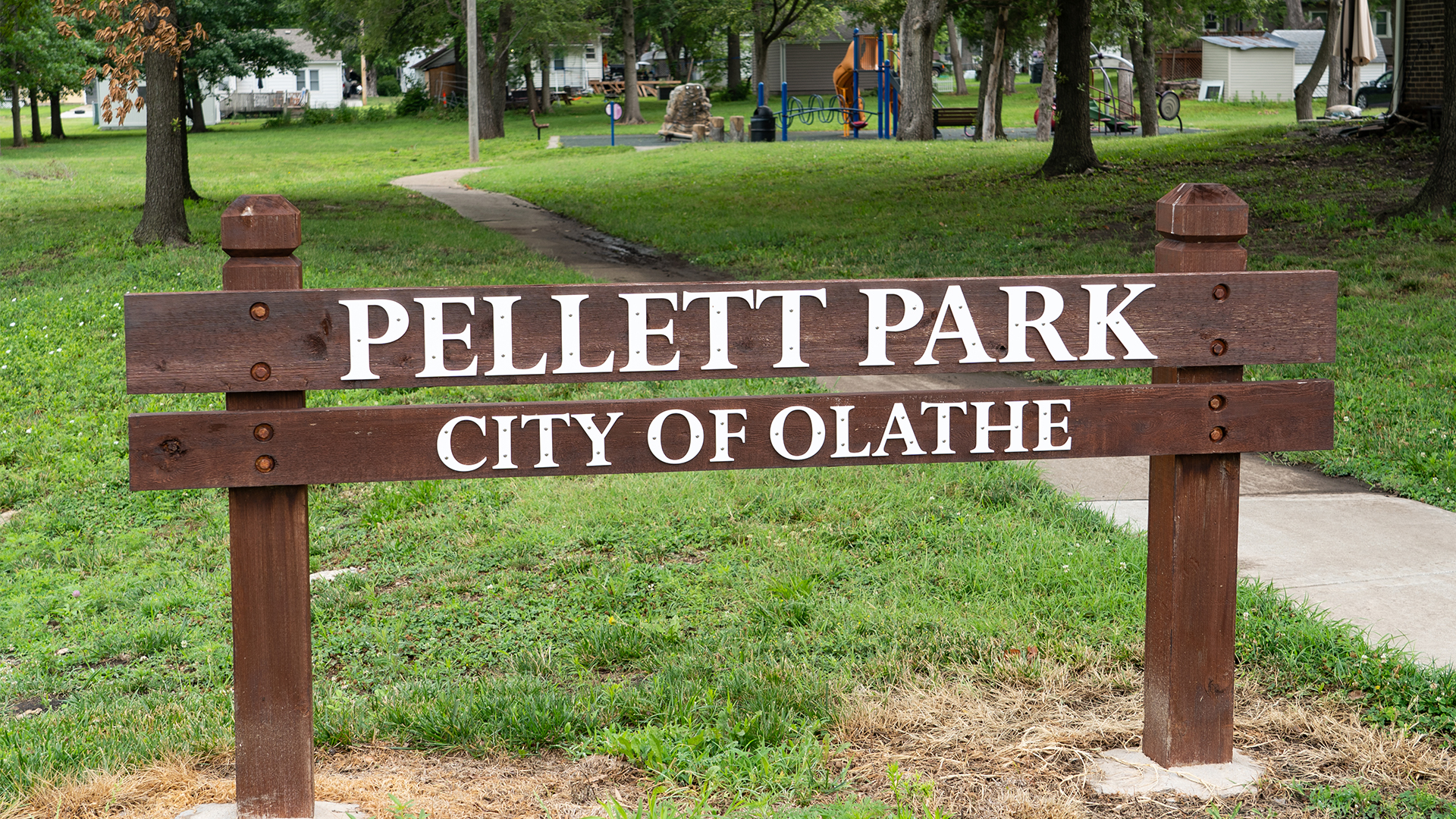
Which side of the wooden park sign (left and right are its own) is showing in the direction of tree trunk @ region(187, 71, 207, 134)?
back

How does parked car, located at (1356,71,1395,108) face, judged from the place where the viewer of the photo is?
facing to the left of the viewer

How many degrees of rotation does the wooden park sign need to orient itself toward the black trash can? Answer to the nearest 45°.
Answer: approximately 180°

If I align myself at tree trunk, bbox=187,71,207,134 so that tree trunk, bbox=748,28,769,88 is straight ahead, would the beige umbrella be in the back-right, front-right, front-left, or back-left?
front-right

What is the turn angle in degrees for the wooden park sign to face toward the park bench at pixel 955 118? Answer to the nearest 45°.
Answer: approximately 180°

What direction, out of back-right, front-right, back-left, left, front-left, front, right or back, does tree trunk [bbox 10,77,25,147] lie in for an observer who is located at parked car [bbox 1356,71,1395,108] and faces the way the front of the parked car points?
front

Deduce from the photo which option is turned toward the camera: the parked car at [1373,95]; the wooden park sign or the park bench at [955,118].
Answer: the wooden park sign

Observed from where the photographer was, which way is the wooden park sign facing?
facing the viewer

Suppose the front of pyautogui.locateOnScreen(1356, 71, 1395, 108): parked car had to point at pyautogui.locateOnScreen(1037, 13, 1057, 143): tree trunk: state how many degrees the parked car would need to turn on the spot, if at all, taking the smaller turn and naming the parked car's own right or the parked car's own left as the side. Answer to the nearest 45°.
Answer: approximately 45° to the parked car's own left

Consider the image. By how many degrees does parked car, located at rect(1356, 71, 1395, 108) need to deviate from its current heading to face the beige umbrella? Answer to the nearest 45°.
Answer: approximately 90° to its left

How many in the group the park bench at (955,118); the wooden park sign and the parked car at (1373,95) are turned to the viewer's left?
1
